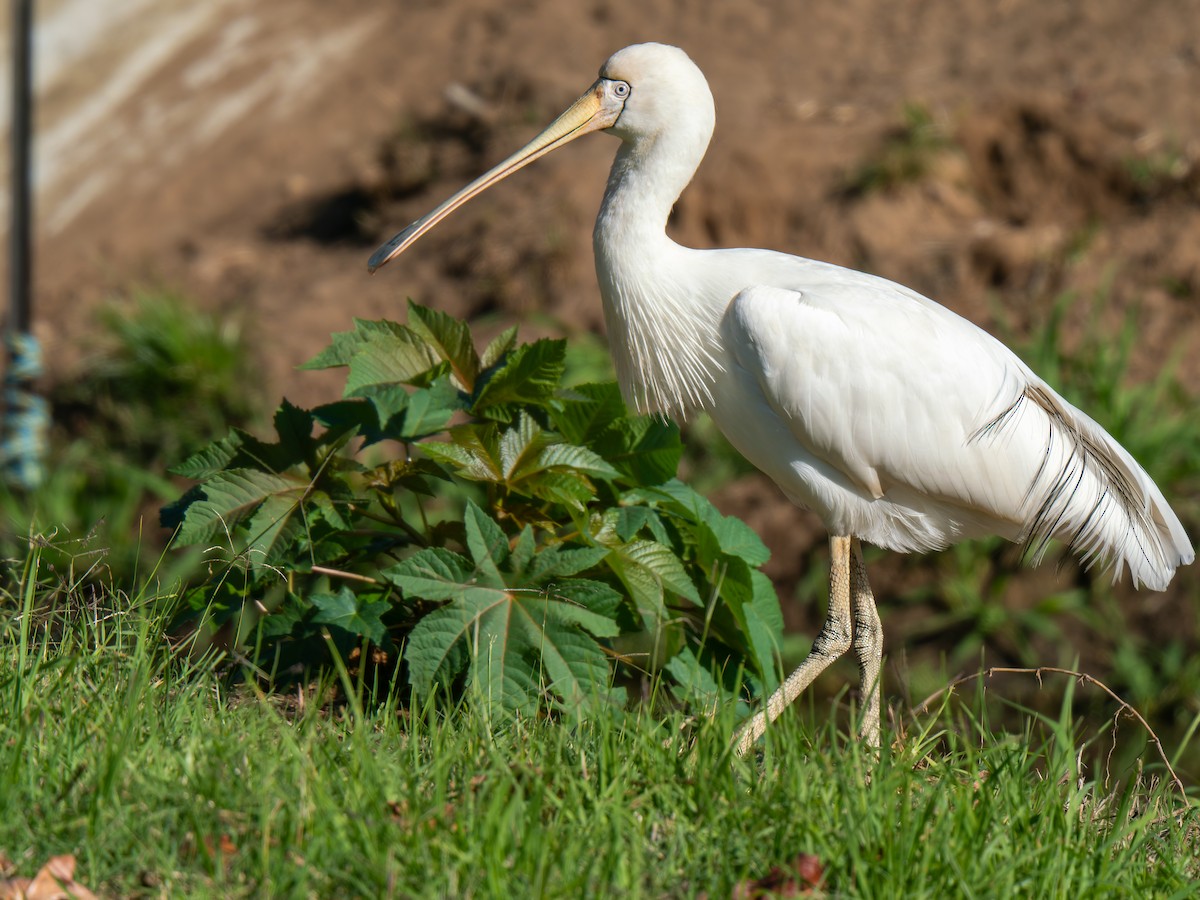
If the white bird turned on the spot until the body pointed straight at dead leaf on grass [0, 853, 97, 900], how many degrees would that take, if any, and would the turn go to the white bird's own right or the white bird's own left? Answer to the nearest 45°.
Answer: approximately 45° to the white bird's own left

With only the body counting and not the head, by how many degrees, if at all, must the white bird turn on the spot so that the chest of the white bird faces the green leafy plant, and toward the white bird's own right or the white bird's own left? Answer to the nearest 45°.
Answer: approximately 45° to the white bird's own left

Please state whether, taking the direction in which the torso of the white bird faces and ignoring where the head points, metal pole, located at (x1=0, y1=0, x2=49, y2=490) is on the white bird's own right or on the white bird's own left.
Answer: on the white bird's own right

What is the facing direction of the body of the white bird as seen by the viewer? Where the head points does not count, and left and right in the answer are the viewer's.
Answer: facing to the left of the viewer
